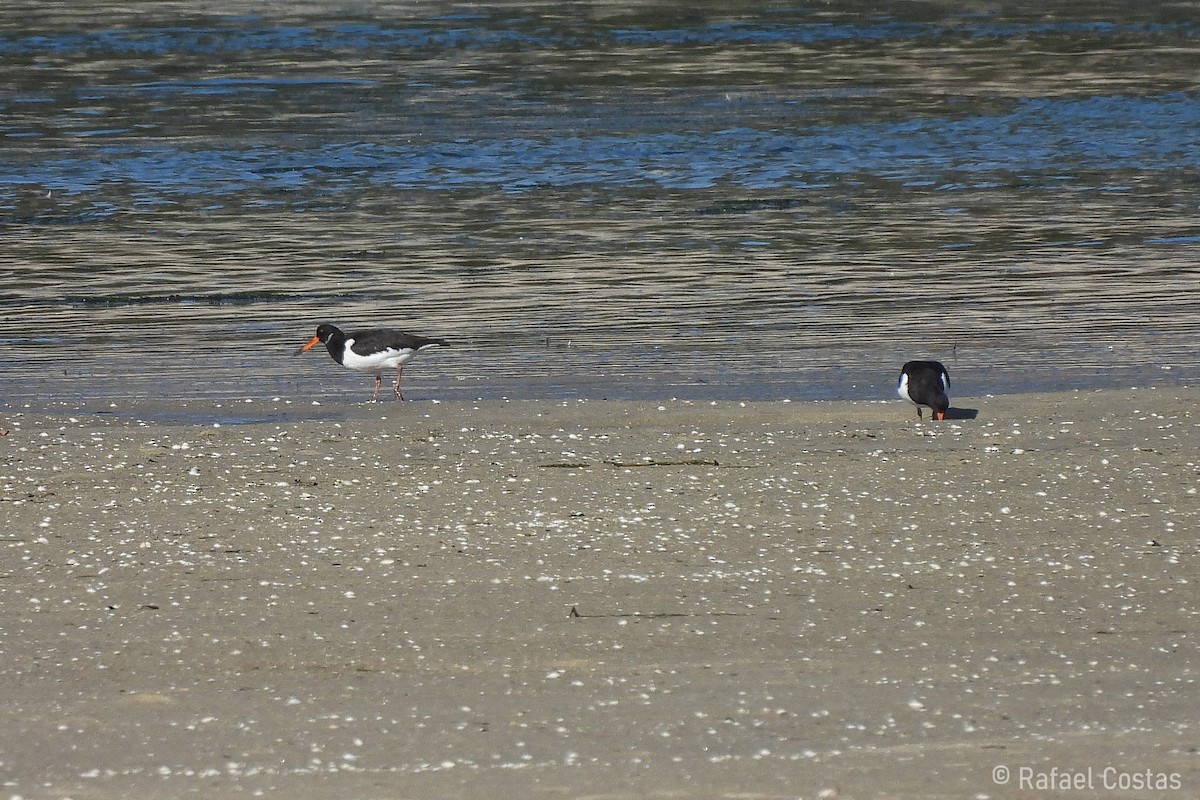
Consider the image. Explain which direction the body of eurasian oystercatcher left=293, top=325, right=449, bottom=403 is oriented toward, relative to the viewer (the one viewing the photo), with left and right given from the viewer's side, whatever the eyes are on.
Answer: facing to the left of the viewer

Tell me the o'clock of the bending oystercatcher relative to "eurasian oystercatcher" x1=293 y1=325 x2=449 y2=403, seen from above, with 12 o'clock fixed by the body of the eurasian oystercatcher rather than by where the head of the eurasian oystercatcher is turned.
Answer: The bending oystercatcher is roughly at 7 o'clock from the eurasian oystercatcher.
